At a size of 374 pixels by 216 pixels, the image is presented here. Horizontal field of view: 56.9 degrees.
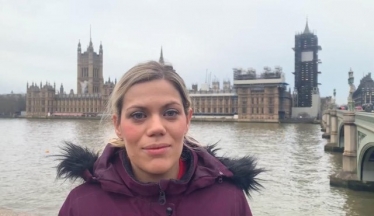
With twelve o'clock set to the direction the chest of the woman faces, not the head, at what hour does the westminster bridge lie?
The westminster bridge is roughly at 7 o'clock from the woman.

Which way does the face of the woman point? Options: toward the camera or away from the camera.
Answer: toward the camera

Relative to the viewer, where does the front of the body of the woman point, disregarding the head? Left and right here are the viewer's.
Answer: facing the viewer
